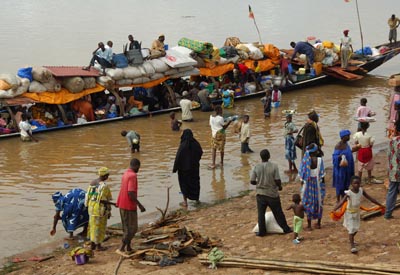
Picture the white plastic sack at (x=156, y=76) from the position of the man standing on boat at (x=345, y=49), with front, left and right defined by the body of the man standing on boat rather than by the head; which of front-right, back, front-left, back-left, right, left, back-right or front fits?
front-right

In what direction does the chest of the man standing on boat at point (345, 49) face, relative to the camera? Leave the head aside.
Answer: toward the camera

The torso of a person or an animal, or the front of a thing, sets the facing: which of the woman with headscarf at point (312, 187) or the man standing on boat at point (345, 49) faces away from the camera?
the woman with headscarf

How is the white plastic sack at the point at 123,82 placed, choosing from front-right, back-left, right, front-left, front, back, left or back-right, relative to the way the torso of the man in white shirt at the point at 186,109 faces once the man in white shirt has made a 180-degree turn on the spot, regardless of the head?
right

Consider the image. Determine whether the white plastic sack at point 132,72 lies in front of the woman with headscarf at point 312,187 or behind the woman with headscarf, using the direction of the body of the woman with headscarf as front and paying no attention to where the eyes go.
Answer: in front

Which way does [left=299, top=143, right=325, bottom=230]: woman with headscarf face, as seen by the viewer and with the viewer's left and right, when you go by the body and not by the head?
facing away from the viewer

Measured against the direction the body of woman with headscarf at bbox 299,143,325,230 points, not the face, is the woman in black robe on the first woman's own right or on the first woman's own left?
on the first woman's own left
